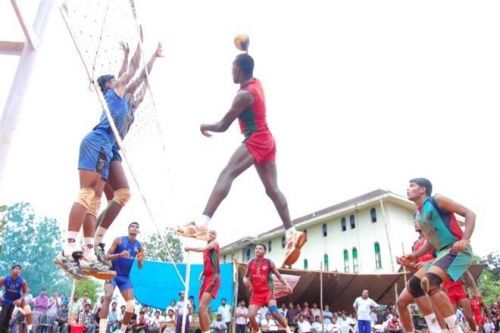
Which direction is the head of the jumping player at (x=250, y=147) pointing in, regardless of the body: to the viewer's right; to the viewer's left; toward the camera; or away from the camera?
to the viewer's left

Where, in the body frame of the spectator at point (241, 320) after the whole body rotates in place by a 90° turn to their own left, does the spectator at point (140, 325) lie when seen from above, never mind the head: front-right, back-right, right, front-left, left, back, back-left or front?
back

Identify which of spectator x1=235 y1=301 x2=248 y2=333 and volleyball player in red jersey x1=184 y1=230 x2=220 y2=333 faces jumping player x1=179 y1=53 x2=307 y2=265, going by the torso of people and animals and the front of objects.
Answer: the spectator

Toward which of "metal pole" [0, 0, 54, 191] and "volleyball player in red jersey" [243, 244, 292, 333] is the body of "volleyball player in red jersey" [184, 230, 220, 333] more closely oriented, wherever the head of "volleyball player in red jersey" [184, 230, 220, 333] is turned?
the metal pole

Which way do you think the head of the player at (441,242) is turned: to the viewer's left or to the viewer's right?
to the viewer's left

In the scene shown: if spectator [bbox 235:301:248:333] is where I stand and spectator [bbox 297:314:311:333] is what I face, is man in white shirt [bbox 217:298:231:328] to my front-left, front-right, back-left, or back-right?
back-left

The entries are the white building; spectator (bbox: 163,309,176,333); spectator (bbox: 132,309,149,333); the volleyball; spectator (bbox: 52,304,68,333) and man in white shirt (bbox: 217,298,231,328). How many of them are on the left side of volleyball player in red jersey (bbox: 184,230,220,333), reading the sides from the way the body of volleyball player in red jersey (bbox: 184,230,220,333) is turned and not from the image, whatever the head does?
1

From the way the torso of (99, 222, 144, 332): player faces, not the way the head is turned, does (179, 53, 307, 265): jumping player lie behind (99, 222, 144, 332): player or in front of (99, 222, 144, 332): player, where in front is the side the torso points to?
in front

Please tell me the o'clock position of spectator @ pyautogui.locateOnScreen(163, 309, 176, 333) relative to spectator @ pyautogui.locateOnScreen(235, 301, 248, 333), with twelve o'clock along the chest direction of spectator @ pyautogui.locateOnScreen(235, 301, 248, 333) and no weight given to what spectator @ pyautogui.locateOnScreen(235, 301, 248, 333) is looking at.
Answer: spectator @ pyautogui.locateOnScreen(163, 309, 176, 333) is roughly at 2 o'clock from spectator @ pyautogui.locateOnScreen(235, 301, 248, 333).

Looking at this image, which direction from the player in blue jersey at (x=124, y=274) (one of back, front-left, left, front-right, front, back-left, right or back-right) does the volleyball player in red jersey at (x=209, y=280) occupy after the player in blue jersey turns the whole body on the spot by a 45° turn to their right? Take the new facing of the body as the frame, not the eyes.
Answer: left

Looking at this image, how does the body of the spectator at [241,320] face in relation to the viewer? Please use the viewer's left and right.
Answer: facing the viewer

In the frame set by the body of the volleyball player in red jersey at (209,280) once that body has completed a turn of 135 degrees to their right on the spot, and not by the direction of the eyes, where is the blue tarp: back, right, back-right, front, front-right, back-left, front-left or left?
front-left

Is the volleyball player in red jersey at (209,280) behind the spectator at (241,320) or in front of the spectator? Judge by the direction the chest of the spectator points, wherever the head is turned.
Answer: in front
